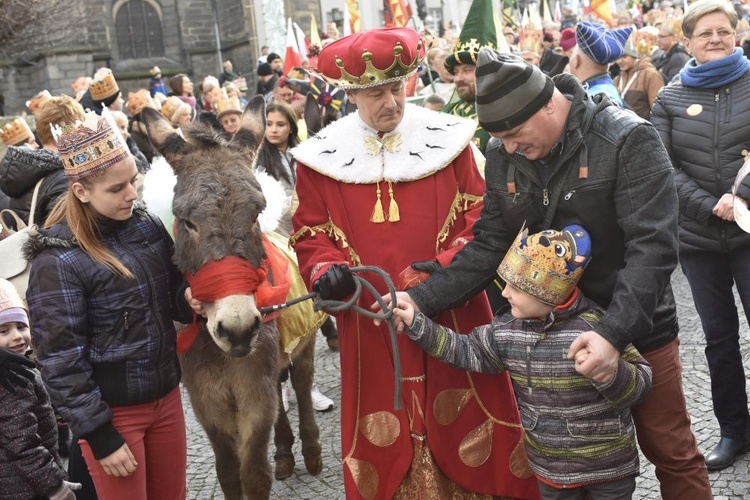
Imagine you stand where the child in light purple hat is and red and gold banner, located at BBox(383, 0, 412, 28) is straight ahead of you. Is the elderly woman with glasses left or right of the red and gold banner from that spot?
right

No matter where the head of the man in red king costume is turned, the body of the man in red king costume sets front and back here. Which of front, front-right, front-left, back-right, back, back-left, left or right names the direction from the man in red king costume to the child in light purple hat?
right

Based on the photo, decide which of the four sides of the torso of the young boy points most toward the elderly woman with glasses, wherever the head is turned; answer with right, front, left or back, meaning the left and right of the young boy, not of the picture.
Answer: back

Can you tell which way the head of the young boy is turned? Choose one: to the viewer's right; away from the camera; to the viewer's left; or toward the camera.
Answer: to the viewer's left

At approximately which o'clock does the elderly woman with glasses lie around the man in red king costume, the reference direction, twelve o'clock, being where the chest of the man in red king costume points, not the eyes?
The elderly woman with glasses is roughly at 8 o'clock from the man in red king costume.

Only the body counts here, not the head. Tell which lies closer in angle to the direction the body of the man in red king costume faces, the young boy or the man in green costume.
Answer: the young boy

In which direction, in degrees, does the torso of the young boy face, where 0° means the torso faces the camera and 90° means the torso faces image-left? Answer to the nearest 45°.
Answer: approximately 45°

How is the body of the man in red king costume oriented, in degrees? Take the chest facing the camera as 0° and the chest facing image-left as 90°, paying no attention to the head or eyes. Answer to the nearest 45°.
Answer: approximately 0°

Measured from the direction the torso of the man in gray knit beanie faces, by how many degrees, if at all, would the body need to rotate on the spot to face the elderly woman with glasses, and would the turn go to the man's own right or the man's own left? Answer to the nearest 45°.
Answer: approximately 180°

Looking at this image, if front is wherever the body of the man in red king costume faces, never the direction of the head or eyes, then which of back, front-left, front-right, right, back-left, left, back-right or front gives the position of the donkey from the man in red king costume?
right
